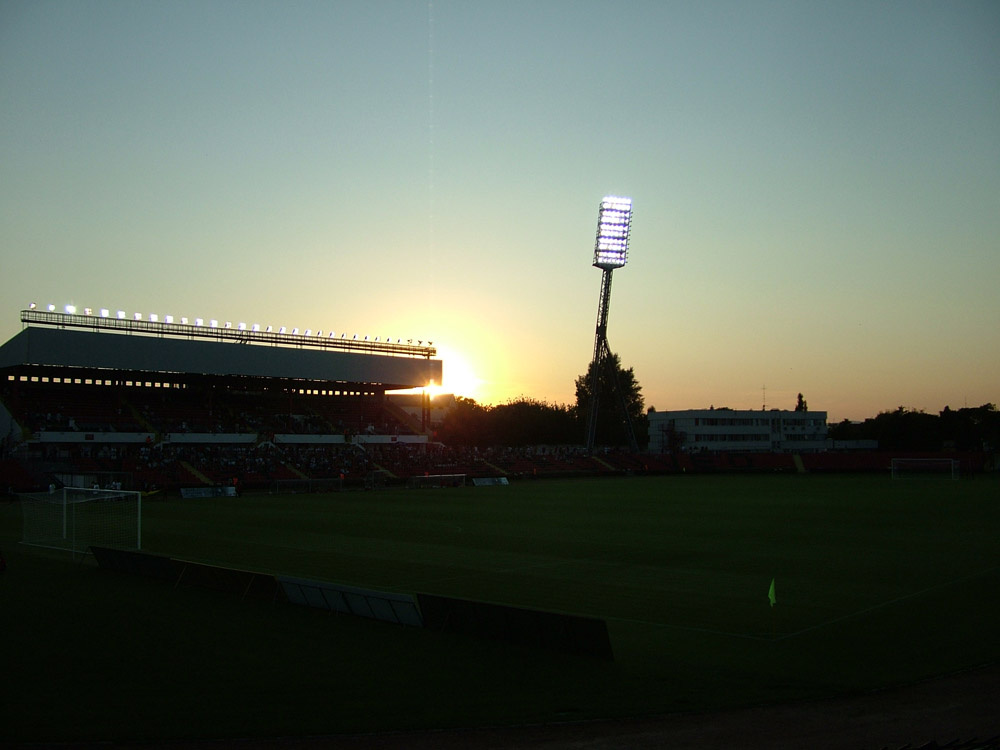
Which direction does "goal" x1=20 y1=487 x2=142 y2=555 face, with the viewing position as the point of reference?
facing away from the viewer and to the right of the viewer

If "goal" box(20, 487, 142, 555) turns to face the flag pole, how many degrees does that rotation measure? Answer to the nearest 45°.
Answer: approximately 90° to its right
